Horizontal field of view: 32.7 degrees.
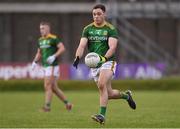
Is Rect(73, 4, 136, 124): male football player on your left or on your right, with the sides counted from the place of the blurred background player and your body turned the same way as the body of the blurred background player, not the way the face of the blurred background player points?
on your left

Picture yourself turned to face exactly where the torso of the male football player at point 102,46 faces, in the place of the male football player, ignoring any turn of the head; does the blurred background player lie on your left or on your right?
on your right

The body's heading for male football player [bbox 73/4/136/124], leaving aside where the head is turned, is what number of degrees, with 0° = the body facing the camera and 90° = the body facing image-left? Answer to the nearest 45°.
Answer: approximately 45°

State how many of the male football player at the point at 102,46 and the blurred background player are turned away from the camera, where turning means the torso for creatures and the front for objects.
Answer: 0

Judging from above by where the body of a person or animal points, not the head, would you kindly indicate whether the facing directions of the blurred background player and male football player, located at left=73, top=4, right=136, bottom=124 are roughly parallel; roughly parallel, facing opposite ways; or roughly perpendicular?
roughly parallel

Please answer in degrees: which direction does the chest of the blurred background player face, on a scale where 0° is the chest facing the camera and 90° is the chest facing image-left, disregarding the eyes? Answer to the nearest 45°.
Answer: approximately 45°
